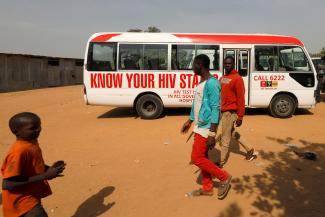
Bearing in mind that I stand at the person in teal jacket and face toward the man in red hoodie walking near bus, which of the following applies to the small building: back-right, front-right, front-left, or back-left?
front-left

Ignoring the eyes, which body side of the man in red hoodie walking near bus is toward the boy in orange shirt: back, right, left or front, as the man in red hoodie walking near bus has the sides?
front

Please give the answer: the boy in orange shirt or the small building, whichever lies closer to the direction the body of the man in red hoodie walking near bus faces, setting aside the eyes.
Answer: the boy in orange shirt

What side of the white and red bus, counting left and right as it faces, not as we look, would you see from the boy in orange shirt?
right

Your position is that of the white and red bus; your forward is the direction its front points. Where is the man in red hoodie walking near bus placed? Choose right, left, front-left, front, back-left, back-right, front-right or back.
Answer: right

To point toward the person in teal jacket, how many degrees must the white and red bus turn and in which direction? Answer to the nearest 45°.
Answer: approximately 90° to its right

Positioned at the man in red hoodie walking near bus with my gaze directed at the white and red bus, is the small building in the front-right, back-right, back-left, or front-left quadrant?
front-left

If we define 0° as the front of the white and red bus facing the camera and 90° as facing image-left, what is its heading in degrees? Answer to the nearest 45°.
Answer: approximately 270°

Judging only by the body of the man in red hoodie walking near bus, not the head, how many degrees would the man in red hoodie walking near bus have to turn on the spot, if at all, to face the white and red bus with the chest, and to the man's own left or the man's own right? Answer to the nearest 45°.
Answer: approximately 135° to the man's own right

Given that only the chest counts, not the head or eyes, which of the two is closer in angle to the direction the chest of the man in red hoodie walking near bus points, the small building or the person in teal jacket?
the person in teal jacket

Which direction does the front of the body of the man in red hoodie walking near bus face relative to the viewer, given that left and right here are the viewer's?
facing the viewer and to the left of the viewer

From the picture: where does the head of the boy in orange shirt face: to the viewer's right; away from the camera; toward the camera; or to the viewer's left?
to the viewer's right

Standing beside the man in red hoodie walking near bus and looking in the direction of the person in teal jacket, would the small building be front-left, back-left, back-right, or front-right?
back-right

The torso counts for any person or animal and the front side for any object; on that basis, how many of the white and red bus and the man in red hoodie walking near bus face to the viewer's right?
1
